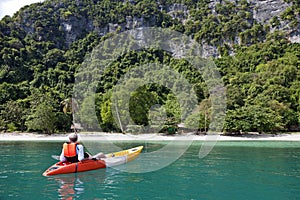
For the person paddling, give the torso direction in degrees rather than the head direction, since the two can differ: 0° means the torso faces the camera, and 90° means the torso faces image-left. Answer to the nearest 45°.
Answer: approximately 225°
